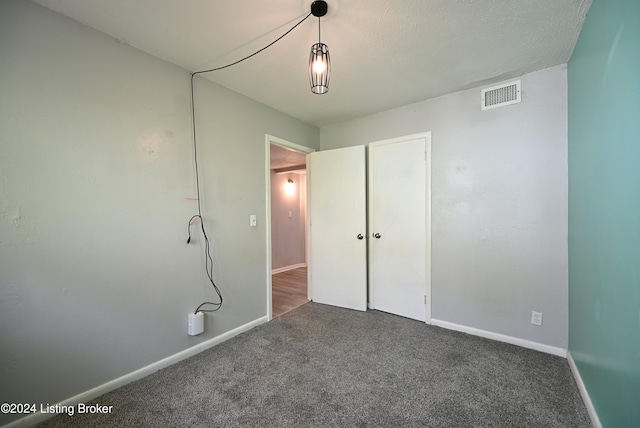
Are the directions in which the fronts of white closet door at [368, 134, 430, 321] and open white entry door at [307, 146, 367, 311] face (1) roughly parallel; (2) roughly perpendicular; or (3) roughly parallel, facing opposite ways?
roughly parallel

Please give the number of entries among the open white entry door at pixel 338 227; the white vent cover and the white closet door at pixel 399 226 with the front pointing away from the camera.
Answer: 0

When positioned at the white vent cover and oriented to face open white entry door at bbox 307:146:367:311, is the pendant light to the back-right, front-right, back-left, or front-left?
front-left

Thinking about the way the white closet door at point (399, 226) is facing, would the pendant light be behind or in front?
in front

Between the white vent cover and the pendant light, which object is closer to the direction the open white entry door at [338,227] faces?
the pendant light

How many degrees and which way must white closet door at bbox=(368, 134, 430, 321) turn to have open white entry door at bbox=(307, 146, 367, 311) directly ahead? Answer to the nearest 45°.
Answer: approximately 45° to its right

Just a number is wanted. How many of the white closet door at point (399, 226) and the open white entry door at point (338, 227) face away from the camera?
0

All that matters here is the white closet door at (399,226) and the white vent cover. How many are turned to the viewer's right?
0

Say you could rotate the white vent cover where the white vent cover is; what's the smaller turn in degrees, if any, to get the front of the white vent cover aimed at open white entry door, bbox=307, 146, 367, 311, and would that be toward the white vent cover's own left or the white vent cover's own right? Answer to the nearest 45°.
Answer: approximately 45° to the white vent cover's own right

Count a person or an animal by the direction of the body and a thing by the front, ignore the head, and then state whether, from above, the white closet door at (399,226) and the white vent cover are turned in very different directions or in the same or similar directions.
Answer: same or similar directions

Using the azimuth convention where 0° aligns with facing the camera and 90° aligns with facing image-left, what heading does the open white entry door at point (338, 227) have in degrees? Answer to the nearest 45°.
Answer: approximately 45°

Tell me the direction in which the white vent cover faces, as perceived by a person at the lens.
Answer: facing the viewer and to the left of the viewer

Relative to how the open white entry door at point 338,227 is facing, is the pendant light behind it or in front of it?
in front

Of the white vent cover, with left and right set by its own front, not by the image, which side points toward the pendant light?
front
